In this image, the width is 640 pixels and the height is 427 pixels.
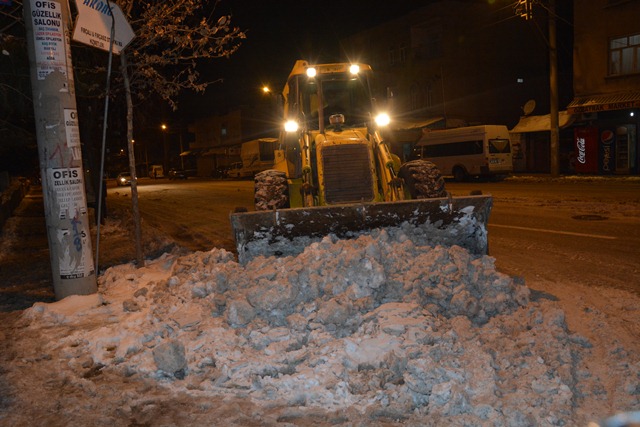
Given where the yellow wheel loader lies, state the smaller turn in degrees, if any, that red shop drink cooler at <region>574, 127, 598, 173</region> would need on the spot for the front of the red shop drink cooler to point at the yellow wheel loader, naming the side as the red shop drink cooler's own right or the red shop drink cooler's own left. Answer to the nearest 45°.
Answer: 0° — it already faces it

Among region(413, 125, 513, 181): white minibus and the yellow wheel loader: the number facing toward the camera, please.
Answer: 1

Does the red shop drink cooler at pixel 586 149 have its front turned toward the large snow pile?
yes

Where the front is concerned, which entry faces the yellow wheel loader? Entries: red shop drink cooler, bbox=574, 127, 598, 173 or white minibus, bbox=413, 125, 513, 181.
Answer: the red shop drink cooler
